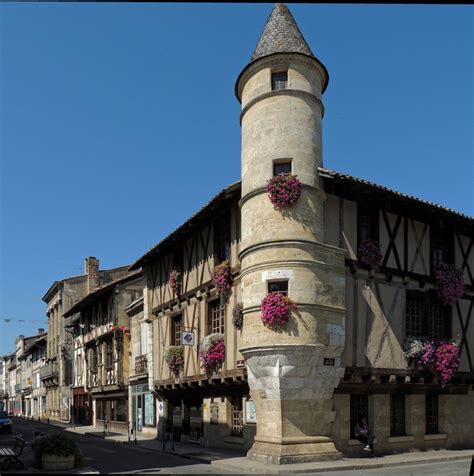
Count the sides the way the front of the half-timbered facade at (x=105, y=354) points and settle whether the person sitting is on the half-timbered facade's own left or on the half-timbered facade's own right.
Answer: on the half-timbered facade's own left

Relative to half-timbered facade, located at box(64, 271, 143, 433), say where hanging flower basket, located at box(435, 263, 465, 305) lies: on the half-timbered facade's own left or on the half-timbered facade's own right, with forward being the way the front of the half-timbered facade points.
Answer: on the half-timbered facade's own left

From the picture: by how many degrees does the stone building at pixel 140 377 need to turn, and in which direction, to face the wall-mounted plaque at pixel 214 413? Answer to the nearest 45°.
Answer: approximately 45° to its left

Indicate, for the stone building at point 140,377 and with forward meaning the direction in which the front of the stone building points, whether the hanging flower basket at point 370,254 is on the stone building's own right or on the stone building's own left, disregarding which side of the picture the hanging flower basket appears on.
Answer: on the stone building's own left

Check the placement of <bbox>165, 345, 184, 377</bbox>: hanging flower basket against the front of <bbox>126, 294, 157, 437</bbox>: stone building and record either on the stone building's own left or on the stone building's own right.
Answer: on the stone building's own left

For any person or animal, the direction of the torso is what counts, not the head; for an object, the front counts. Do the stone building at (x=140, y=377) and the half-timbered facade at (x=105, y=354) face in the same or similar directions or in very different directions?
same or similar directions

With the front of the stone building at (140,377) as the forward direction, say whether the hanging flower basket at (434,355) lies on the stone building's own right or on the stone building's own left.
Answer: on the stone building's own left

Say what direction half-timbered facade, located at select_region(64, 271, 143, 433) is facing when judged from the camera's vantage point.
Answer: facing the viewer and to the left of the viewer

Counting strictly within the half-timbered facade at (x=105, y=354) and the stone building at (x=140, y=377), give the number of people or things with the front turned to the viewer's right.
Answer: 0

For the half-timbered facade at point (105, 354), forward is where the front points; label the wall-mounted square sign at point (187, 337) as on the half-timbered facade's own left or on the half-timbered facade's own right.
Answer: on the half-timbered facade's own left

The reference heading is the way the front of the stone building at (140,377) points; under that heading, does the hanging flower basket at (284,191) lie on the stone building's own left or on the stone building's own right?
on the stone building's own left
